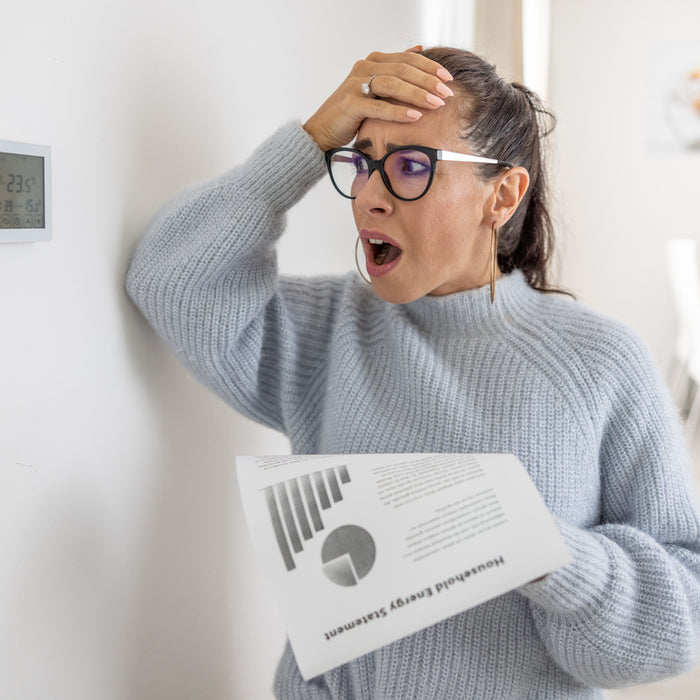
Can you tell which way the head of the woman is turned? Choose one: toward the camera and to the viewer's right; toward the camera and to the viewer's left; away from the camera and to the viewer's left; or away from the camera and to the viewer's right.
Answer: toward the camera and to the viewer's left

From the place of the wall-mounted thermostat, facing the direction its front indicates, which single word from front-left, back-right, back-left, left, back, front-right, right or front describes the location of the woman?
front-left

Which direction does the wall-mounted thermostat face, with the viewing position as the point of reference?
facing the viewer and to the right of the viewer

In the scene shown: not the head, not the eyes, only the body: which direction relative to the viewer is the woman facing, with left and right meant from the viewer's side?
facing the viewer and to the left of the viewer

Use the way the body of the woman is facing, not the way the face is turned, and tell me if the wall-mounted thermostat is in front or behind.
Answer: in front

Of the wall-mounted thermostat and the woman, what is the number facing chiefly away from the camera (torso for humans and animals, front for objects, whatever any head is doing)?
0
